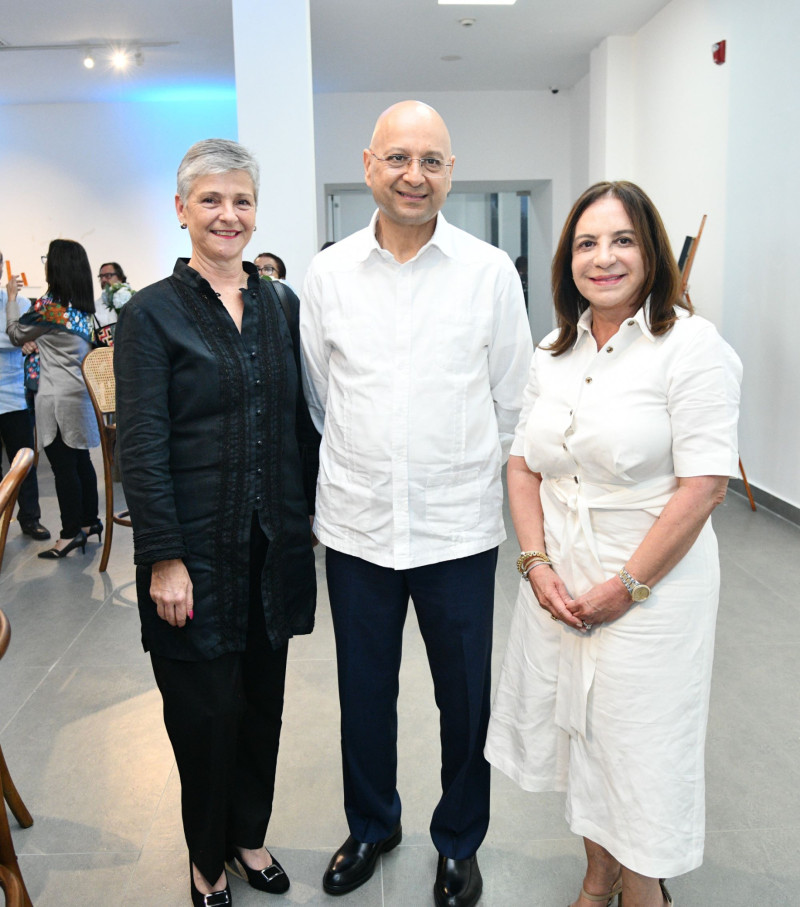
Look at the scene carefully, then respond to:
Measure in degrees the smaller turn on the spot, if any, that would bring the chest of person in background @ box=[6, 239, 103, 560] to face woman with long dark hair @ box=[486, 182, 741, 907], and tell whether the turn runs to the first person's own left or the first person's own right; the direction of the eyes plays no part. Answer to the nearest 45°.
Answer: approximately 135° to the first person's own left

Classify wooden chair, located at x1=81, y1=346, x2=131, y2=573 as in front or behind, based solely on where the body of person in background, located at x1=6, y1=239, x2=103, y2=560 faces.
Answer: behind

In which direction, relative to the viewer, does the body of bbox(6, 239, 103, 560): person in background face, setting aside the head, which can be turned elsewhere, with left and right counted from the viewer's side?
facing away from the viewer and to the left of the viewer

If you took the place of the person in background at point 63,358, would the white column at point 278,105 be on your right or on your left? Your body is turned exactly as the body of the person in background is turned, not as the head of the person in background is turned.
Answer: on your right

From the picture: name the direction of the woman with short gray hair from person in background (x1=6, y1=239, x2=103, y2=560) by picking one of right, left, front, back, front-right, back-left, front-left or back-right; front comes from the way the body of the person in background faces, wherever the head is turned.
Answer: back-left
